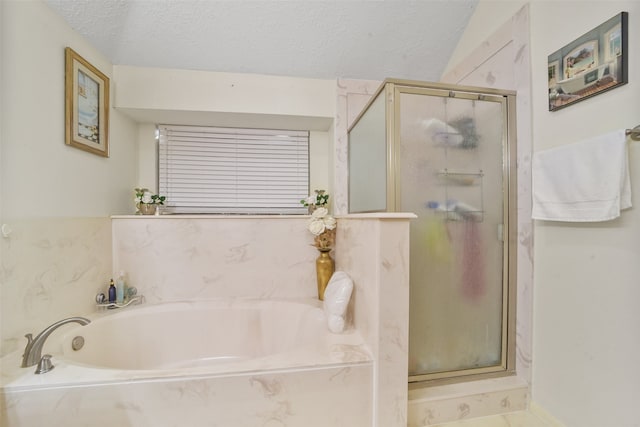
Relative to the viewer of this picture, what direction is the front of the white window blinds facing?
facing the viewer

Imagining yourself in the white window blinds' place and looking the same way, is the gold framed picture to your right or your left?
on your right

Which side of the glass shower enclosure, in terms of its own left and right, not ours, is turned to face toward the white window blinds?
right

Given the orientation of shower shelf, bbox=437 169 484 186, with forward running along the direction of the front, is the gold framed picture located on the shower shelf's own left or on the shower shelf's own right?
on the shower shelf's own right

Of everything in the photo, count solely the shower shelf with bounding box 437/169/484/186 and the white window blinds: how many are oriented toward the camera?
2

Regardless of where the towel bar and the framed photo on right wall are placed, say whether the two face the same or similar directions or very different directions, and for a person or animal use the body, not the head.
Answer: same or similar directions

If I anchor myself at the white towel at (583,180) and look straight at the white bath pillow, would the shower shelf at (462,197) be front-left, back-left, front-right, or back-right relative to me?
front-right

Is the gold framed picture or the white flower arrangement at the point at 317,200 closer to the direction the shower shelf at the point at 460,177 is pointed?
the gold framed picture

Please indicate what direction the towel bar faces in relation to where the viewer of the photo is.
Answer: facing the viewer and to the left of the viewer

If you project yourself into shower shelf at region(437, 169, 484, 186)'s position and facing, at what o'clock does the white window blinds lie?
The white window blinds is roughly at 3 o'clock from the shower shelf.

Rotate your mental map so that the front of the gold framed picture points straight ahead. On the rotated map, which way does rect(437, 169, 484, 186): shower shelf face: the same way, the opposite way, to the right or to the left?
to the right

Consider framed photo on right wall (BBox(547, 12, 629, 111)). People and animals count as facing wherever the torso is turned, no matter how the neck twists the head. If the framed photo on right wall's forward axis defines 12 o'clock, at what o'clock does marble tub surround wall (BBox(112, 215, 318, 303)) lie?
The marble tub surround wall is roughly at 1 o'clock from the framed photo on right wall.

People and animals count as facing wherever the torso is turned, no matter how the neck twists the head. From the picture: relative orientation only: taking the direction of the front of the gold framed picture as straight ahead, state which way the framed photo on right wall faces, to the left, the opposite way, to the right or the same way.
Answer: the opposite way

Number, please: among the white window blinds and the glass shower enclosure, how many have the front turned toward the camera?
2

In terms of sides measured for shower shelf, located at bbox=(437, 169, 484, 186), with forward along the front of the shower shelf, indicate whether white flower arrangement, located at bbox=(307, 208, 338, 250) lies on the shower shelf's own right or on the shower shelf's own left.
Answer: on the shower shelf's own right

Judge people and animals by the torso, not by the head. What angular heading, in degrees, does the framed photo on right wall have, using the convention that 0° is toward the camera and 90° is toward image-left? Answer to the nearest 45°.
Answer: approximately 45°

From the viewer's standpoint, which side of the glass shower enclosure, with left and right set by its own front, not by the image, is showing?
front

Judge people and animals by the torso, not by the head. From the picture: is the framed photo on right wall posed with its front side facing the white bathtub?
yes
